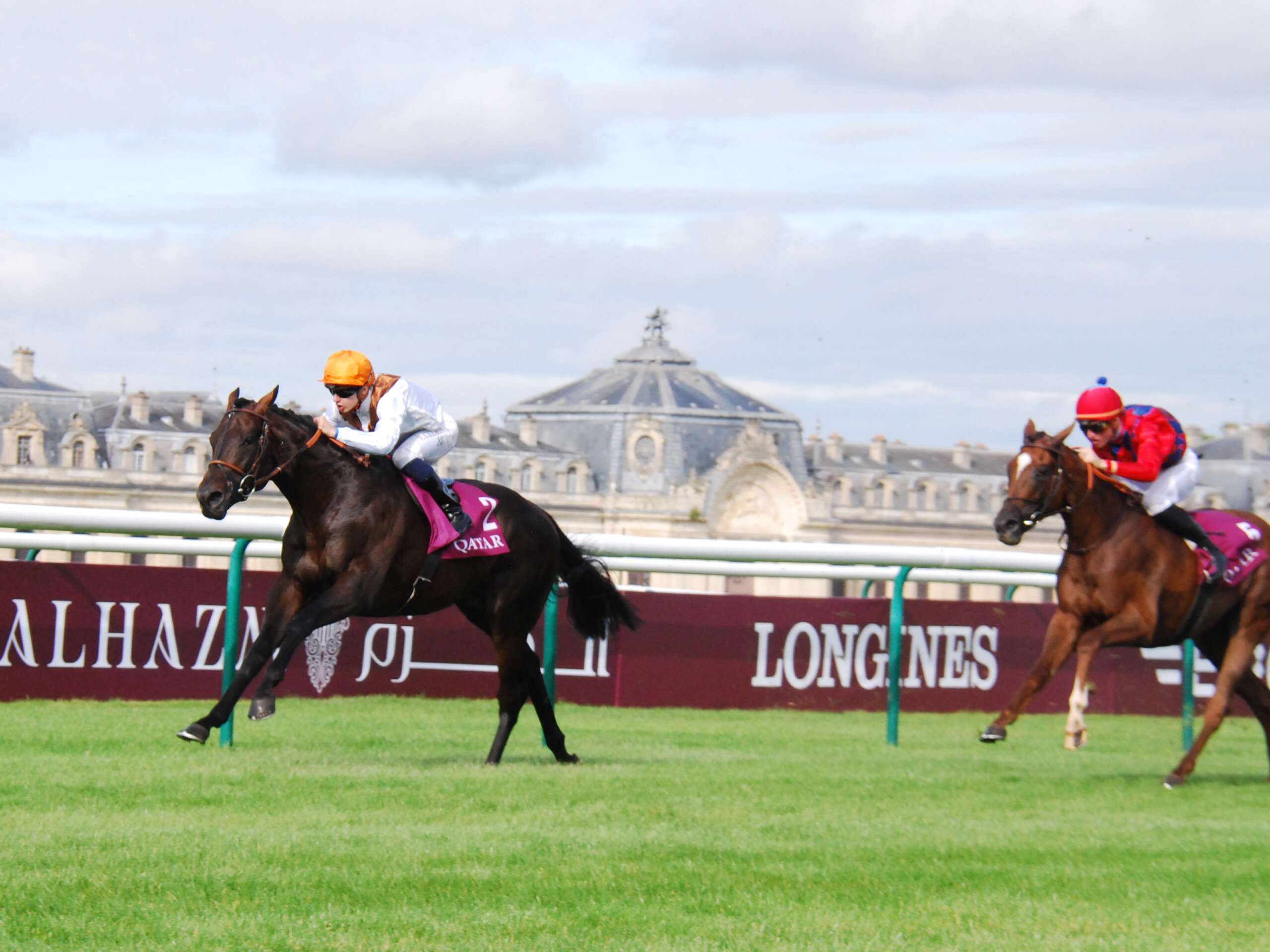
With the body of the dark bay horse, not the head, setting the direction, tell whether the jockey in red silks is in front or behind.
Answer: behind

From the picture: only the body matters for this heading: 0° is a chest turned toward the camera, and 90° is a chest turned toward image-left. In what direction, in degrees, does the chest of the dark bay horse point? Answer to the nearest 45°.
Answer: approximately 45°

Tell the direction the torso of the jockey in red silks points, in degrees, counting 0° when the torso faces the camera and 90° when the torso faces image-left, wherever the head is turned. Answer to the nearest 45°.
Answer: approximately 45°

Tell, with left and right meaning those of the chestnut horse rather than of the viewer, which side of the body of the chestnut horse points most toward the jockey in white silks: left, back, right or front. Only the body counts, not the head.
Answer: front

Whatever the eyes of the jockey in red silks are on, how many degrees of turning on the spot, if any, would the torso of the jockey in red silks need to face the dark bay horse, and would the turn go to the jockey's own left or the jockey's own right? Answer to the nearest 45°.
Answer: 0° — they already face it

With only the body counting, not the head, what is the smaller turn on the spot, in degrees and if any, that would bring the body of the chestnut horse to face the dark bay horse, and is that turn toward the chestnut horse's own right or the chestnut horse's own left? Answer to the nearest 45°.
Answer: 0° — it already faces it

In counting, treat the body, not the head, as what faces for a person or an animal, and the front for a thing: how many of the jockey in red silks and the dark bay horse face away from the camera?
0

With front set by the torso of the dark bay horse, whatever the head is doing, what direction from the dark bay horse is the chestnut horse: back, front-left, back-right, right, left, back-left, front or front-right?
back-left

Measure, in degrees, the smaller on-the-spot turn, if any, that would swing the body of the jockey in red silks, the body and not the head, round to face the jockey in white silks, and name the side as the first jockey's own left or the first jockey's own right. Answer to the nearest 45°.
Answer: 0° — they already face them

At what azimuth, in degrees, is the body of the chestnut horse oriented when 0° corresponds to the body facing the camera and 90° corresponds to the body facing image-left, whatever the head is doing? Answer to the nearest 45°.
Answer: approximately 45°

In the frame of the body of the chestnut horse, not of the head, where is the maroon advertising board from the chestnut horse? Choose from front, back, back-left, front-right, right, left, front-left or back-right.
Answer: right

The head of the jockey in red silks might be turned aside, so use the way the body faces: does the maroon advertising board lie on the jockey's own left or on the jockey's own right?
on the jockey's own right
